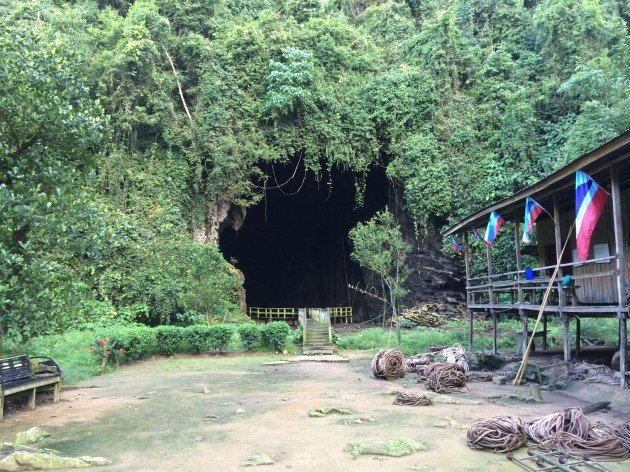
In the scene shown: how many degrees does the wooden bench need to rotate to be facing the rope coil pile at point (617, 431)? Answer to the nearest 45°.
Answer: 0° — it already faces it

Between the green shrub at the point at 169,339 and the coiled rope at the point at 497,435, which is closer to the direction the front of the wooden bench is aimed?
the coiled rope

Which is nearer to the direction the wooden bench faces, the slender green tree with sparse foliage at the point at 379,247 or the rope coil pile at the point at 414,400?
the rope coil pile

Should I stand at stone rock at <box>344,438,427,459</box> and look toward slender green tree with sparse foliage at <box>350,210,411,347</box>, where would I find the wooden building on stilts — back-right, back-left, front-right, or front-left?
front-right

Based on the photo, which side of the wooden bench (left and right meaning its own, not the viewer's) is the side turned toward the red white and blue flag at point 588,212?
front

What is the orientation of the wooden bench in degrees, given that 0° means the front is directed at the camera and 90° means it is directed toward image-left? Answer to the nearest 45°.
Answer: approximately 315°

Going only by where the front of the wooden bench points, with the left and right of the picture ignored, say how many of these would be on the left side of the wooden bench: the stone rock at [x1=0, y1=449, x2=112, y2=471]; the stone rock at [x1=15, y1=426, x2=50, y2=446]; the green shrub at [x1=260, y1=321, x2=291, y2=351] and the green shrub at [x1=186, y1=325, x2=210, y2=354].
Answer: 2

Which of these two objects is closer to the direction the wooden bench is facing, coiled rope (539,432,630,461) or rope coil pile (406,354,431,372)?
the coiled rope

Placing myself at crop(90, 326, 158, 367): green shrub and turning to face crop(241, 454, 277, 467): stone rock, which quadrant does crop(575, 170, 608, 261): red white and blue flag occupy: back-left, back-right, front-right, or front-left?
front-left

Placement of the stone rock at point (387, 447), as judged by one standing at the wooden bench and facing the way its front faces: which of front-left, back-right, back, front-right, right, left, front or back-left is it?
front

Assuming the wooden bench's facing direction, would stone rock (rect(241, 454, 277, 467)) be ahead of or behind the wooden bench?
ahead

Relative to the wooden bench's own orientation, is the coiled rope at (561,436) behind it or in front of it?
in front

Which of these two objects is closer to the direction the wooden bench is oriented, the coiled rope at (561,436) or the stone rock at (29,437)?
the coiled rope

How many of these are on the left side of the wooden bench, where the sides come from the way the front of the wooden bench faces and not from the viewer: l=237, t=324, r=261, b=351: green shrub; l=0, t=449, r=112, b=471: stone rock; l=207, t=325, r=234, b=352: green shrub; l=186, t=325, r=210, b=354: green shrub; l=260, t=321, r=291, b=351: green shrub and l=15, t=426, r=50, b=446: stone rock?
4

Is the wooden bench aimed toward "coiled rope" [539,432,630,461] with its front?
yes

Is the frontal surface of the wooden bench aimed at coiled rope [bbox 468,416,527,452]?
yes

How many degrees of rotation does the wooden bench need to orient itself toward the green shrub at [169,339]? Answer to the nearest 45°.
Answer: approximately 90° to its left

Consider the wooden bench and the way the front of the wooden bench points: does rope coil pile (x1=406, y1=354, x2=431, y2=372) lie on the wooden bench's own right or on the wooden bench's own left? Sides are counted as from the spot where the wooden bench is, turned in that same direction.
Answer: on the wooden bench's own left

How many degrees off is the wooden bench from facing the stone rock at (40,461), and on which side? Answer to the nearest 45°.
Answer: approximately 45° to its right

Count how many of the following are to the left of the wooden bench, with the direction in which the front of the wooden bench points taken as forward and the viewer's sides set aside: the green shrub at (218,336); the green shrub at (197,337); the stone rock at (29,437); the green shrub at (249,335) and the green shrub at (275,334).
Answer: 4
